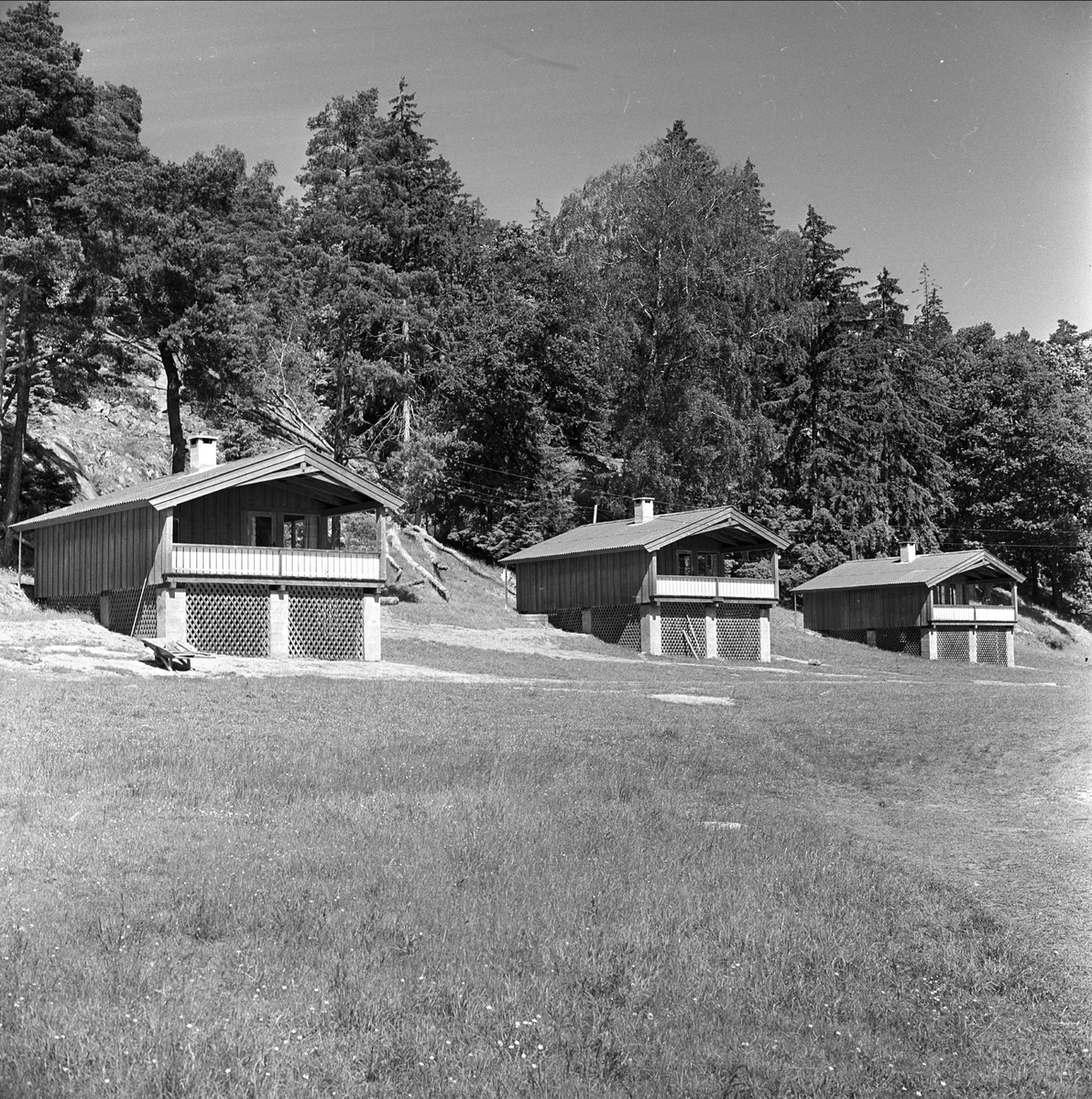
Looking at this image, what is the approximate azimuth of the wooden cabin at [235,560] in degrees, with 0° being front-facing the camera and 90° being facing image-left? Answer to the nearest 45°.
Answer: approximately 315°
